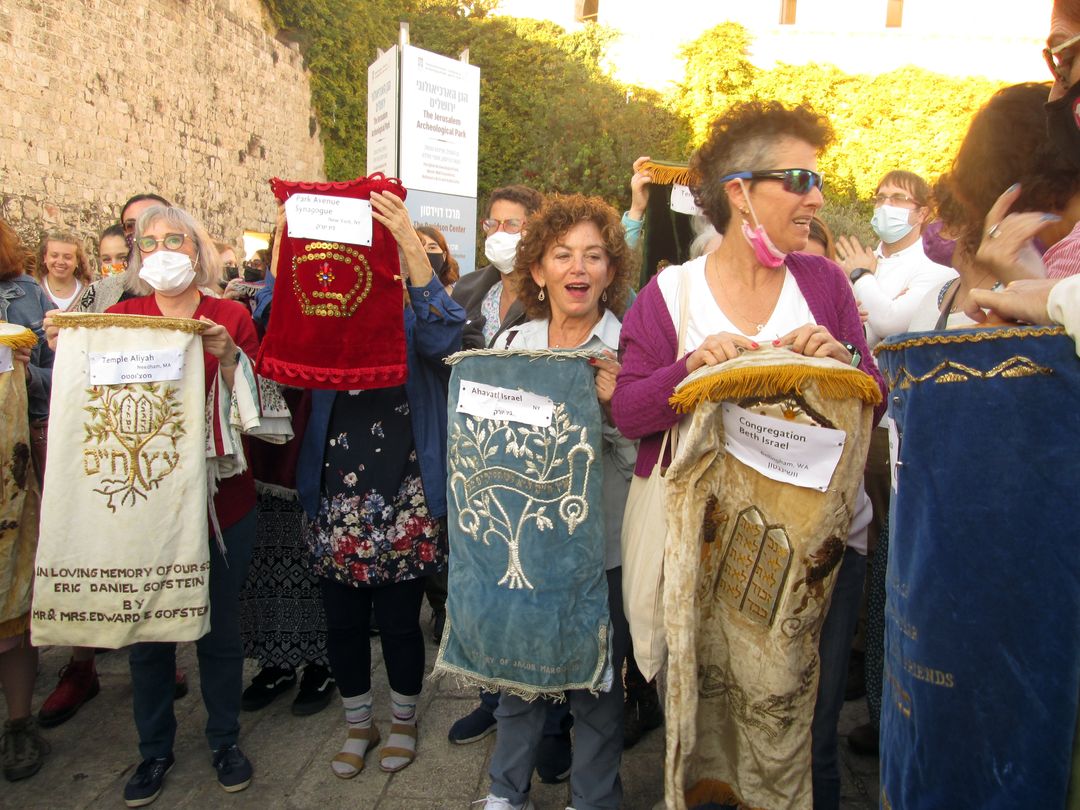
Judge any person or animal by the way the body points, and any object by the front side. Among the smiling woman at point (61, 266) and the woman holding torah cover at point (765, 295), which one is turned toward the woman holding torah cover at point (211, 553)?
the smiling woman

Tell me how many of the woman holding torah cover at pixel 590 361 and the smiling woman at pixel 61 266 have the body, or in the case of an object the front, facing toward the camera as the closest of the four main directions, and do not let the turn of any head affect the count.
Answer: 2

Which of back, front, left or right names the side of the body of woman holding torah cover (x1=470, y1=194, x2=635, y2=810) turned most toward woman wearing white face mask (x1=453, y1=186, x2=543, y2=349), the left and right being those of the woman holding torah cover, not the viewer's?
back

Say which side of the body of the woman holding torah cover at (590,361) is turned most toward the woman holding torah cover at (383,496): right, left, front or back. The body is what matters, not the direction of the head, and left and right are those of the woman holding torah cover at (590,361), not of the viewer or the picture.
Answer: right

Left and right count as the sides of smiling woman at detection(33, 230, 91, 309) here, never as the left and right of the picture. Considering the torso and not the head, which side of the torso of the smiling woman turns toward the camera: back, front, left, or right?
front

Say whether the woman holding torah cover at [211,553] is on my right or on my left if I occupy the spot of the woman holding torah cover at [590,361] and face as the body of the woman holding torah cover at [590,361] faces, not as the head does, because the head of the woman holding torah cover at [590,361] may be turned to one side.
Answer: on my right

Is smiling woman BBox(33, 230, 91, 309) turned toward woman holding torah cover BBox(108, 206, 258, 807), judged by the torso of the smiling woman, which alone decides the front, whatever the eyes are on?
yes

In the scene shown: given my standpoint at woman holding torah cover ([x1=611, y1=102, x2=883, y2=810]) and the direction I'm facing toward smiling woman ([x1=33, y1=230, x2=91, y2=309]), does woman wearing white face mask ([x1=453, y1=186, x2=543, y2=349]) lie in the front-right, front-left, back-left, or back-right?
front-right

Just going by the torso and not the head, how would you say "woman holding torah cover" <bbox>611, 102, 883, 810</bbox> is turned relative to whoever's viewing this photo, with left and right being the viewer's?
facing the viewer

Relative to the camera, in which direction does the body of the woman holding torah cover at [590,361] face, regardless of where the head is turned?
toward the camera

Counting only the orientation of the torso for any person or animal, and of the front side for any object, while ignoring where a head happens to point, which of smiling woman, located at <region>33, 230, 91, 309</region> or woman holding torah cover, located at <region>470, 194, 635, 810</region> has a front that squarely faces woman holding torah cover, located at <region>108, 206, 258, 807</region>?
the smiling woman
